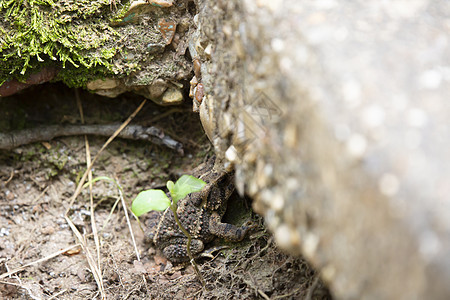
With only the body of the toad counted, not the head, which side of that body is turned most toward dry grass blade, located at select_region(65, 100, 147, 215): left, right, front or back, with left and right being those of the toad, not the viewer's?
left

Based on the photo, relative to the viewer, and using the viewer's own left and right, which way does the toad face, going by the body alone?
facing away from the viewer and to the right of the viewer

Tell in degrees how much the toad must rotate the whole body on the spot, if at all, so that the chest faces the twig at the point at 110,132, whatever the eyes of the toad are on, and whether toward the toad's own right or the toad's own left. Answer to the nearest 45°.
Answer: approximately 90° to the toad's own left

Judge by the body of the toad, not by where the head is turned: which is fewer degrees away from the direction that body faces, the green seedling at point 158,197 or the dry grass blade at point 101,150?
the dry grass blade

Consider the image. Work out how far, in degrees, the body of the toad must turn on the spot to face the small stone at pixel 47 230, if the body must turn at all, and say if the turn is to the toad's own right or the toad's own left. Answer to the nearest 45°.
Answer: approximately 135° to the toad's own left
